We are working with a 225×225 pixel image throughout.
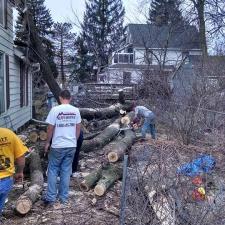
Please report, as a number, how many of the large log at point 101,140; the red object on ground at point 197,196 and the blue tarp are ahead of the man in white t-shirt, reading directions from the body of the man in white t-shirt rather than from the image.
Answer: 1

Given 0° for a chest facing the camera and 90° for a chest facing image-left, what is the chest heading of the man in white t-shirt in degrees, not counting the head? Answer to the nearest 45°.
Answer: approximately 180°

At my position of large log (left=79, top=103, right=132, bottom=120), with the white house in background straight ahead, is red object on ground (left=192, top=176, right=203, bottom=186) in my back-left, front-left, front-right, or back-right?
back-right

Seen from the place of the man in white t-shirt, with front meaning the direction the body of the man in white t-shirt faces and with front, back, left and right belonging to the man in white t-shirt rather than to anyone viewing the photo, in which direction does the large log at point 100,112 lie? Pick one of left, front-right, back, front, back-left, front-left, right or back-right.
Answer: front

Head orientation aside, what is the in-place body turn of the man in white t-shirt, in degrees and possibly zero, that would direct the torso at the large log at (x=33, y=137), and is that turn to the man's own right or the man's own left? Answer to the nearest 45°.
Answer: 0° — they already face it

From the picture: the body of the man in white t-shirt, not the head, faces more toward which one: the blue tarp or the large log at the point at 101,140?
the large log

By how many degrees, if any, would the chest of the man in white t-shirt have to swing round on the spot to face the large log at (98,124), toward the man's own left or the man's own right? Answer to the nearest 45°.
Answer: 0° — they already face it

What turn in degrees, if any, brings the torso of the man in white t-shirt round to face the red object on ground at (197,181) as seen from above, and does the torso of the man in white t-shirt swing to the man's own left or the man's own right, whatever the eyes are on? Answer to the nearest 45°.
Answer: approximately 135° to the man's own right

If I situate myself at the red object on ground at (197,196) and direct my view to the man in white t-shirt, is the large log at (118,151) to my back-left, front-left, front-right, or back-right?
front-right

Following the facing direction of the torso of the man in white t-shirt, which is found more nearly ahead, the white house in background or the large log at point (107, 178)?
the white house in background

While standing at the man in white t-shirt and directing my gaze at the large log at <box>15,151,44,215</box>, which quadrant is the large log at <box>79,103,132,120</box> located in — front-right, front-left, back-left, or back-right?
back-right

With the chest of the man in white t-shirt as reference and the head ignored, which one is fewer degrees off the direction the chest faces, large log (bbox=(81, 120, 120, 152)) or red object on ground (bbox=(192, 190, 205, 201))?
the large log

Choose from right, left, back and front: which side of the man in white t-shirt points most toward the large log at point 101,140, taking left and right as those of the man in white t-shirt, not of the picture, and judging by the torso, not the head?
front

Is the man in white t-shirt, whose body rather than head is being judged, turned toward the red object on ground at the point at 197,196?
no

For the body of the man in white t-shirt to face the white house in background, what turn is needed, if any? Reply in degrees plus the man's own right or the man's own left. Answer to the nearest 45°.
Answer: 0° — they already face it
